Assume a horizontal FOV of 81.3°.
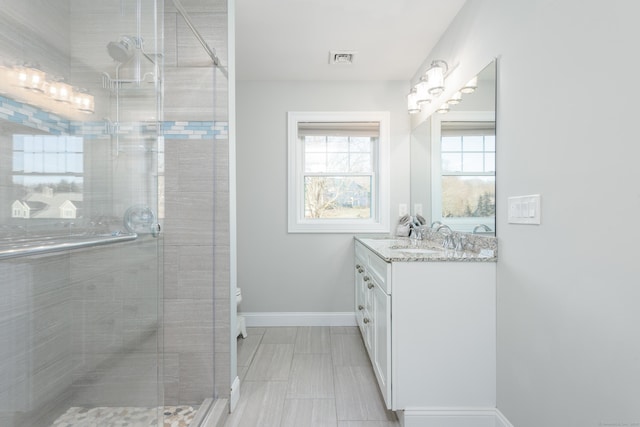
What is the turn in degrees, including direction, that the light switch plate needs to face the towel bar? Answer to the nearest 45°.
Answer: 0° — it already faces it

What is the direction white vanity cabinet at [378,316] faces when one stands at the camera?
facing to the left of the viewer

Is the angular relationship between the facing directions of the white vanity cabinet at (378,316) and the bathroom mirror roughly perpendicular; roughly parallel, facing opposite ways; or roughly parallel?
roughly parallel

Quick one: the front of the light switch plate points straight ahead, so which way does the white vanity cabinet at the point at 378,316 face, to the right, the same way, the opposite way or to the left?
the same way

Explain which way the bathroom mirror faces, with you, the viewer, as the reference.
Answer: facing to the left of the viewer

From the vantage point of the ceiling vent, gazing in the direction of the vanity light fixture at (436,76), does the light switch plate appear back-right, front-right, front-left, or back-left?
front-right

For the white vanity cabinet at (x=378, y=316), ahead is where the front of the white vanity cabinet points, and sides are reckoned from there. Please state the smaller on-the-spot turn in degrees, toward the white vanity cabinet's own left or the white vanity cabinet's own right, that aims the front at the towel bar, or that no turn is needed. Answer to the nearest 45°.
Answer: approximately 45° to the white vanity cabinet's own left

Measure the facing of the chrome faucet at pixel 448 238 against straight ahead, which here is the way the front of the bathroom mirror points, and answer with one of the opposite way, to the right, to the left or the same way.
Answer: the same way

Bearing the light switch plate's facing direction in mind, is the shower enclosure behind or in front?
in front

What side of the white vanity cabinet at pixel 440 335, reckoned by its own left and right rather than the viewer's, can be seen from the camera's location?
left

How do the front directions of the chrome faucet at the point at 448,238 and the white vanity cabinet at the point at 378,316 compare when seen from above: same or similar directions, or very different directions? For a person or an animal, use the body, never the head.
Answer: same or similar directions

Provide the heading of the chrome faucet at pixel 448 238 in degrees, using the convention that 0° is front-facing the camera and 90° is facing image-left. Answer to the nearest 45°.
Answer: approximately 90°

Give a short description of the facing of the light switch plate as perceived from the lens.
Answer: facing the viewer and to the left of the viewer

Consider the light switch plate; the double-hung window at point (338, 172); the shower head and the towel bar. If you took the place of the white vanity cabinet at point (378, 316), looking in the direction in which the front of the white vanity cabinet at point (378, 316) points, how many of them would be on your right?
1
